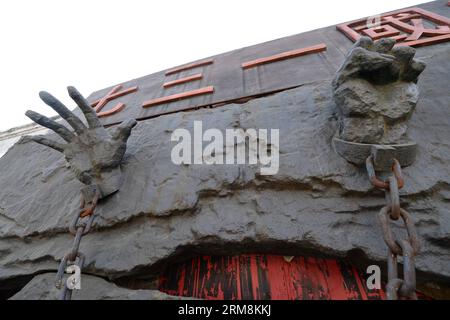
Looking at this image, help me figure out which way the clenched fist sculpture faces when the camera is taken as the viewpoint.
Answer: facing the viewer
